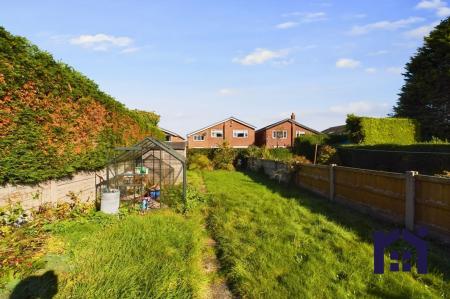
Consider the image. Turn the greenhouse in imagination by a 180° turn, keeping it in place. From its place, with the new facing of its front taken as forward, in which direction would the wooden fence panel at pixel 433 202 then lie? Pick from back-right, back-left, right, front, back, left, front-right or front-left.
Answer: back-right

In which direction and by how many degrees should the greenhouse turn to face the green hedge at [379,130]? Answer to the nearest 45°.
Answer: approximately 90° to its left

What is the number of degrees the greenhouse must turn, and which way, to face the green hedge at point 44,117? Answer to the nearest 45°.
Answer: approximately 45° to its right

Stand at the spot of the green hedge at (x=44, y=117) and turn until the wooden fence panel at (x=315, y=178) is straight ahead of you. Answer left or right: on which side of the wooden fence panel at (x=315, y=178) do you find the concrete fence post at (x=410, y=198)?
right

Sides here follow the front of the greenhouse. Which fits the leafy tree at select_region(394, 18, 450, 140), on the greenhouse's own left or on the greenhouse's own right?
on the greenhouse's own left

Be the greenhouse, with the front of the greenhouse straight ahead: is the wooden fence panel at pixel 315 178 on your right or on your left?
on your left

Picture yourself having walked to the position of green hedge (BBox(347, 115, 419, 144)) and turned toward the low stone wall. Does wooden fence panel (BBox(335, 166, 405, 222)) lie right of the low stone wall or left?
left

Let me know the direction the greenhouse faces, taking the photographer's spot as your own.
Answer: facing the viewer

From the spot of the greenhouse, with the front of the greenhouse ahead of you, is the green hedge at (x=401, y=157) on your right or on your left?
on your left

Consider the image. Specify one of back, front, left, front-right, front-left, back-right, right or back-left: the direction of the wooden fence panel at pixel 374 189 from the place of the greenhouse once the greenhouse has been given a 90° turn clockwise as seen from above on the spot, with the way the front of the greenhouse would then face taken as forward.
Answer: back-left

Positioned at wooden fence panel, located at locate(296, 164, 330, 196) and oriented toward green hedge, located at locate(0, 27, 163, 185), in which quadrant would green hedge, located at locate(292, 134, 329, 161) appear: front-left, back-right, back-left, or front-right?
back-right

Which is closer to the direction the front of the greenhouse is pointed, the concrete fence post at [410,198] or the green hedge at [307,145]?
the concrete fence post

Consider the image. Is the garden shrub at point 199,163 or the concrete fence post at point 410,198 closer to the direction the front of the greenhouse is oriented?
the concrete fence post
